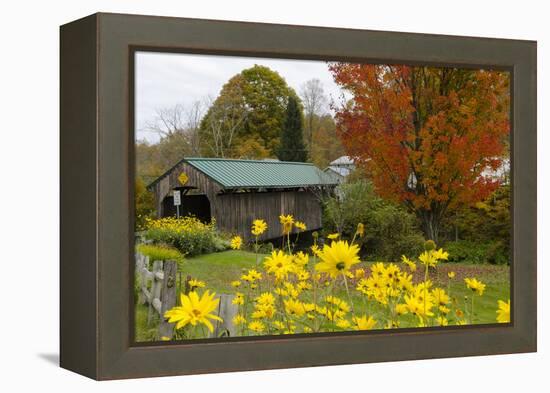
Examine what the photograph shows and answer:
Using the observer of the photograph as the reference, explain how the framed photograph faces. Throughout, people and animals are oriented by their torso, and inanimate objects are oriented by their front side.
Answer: facing the viewer and to the right of the viewer
